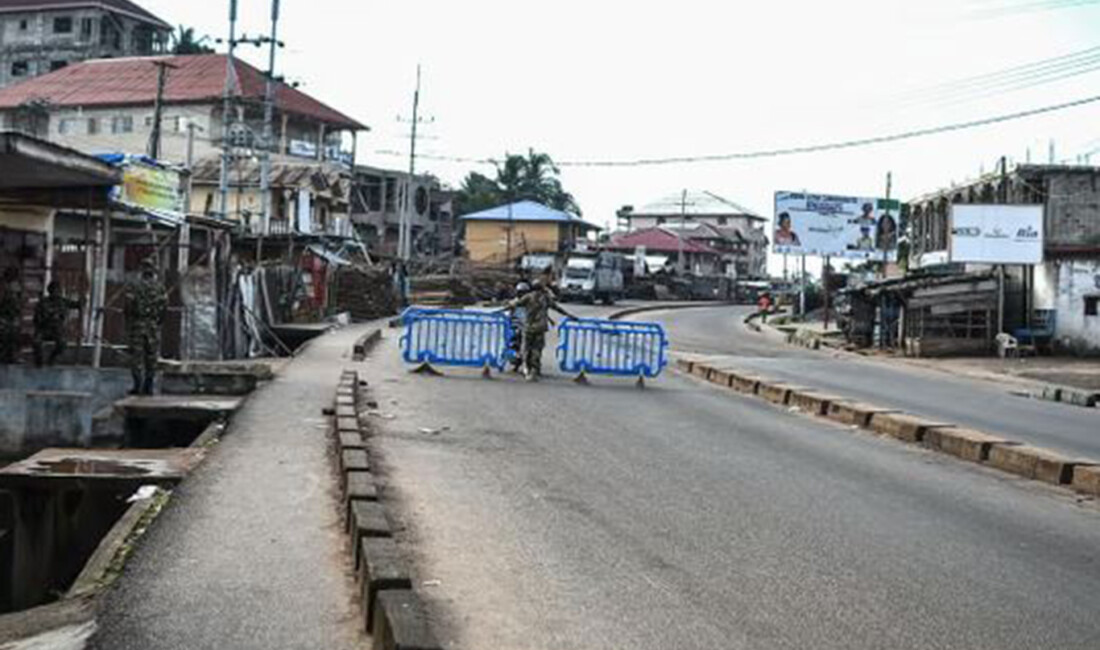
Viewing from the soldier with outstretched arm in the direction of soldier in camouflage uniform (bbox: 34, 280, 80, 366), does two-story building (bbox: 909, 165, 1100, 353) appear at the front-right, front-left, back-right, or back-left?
back-right

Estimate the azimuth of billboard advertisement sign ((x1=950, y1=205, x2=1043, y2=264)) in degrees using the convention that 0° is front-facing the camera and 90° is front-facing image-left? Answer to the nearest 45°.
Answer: approximately 0°

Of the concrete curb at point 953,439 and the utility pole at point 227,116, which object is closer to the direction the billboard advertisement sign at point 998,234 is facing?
the concrete curb

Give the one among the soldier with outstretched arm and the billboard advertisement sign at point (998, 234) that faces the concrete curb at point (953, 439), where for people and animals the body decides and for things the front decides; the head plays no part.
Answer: the billboard advertisement sign
